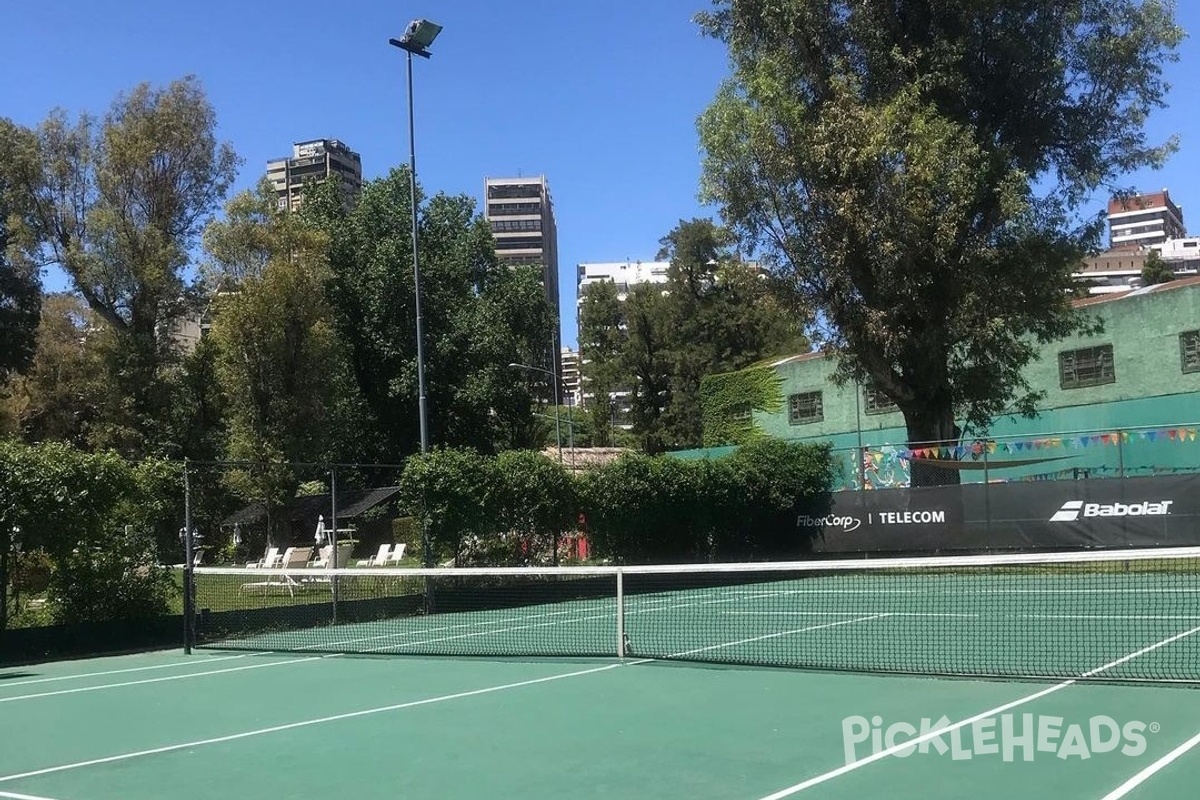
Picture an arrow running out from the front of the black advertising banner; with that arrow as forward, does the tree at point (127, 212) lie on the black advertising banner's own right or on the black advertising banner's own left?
on the black advertising banner's own right

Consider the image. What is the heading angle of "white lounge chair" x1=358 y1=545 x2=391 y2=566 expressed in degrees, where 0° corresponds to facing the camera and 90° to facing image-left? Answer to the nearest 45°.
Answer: approximately 90°

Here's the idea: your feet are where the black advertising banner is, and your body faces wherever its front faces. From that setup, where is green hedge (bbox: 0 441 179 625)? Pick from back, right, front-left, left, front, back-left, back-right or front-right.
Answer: front-right

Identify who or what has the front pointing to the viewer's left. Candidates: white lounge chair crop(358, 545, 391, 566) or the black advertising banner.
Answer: the white lounge chair

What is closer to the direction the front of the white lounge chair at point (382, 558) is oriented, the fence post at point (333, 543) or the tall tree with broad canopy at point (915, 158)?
the fence post

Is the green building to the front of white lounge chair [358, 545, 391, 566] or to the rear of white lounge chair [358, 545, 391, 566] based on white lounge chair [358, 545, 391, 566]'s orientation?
to the rear

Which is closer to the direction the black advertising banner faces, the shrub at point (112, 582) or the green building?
the shrub

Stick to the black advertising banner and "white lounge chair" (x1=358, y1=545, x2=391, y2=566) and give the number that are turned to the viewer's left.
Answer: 1

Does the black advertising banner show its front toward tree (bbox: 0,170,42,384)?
no

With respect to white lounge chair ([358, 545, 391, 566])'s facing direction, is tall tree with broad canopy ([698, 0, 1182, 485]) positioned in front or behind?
behind

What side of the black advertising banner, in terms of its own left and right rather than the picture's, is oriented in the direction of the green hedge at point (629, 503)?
right

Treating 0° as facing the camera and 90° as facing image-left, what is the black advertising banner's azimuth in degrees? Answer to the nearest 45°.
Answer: approximately 0°
